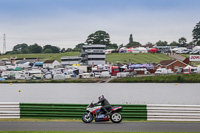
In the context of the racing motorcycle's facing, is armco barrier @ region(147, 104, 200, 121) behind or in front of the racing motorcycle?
behind

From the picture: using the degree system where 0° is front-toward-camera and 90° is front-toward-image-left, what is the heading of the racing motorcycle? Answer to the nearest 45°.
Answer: approximately 90°
